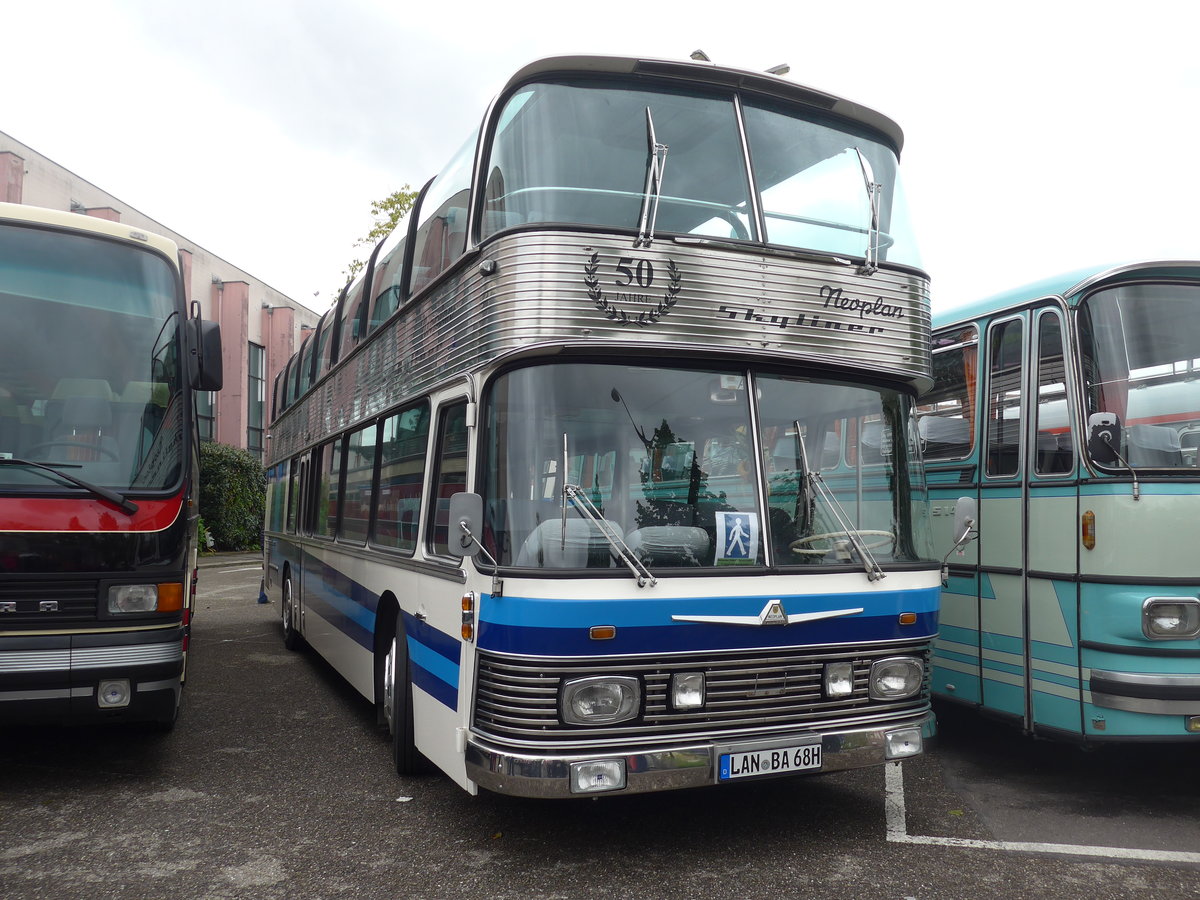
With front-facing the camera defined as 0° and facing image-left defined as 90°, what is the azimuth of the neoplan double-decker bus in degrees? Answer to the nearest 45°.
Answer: approximately 315°

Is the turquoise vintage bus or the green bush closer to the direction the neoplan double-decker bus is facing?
the turquoise vintage bus

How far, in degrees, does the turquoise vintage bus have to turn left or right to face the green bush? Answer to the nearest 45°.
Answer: approximately 180°

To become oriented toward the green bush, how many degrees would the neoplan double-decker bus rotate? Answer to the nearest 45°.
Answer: approximately 180°

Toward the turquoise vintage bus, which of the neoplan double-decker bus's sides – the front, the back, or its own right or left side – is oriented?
left

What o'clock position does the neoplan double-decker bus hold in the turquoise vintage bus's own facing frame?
The neoplan double-decker bus is roughly at 3 o'clock from the turquoise vintage bus.

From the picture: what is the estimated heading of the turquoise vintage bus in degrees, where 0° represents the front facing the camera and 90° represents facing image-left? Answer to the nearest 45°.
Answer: approximately 315°
